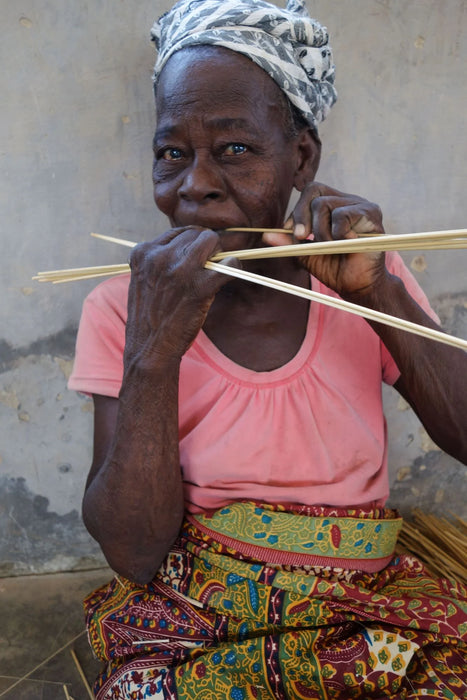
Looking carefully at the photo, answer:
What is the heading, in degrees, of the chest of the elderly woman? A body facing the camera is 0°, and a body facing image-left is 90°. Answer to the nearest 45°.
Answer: approximately 0°
